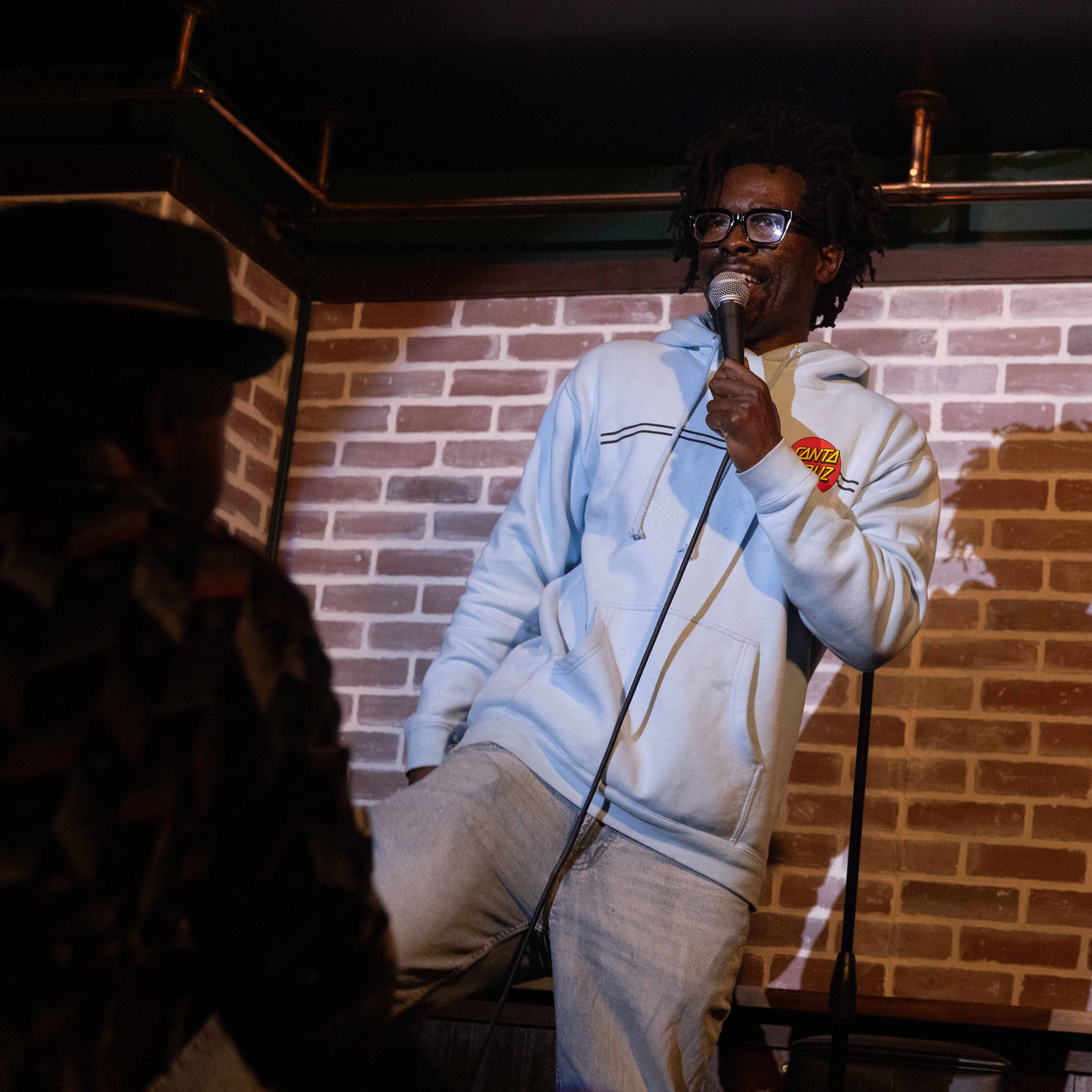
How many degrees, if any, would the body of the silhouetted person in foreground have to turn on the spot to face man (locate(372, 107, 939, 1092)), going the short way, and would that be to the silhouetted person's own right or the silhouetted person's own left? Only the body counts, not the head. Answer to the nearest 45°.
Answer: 0° — they already face them

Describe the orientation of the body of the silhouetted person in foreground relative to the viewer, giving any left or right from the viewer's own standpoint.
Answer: facing away from the viewer and to the right of the viewer

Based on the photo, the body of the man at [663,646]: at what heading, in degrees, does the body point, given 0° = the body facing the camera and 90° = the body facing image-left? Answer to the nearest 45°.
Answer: approximately 45°

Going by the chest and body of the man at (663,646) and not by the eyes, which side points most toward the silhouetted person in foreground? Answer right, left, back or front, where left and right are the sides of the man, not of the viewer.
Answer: front

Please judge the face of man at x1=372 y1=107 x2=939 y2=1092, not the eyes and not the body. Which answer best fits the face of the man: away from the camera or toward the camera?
toward the camera

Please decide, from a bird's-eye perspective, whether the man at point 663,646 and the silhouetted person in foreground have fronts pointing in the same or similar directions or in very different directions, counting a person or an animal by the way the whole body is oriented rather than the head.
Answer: very different directions
